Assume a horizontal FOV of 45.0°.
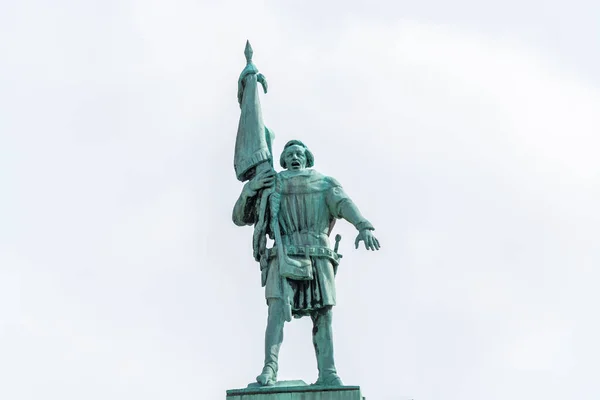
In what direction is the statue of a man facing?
toward the camera
